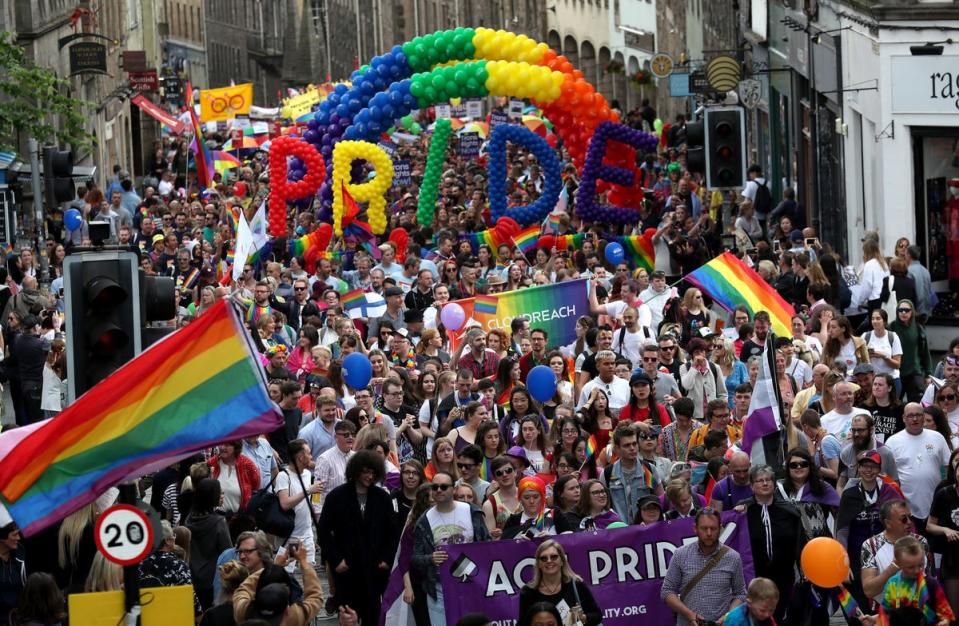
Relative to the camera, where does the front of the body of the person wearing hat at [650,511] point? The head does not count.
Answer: toward the camera

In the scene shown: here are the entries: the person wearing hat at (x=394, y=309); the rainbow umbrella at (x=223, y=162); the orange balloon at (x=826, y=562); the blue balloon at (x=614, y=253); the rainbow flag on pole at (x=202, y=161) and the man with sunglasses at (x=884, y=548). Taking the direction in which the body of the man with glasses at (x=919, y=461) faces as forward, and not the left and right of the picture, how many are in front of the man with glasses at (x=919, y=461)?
2

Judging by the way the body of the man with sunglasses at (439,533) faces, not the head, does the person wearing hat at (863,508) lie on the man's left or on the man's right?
on the man's left

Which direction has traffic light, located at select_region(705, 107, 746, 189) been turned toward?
toward the camera

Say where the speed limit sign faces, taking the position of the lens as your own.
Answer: facing the viewer

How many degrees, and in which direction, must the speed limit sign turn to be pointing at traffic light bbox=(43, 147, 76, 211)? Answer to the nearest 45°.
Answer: approximately 180°

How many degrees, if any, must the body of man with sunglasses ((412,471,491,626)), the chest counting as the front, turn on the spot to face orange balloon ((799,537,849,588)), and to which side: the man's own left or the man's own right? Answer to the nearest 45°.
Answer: approximately 45° to the man's own left

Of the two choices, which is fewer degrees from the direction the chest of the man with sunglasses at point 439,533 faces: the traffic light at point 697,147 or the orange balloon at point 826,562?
the orange balloon

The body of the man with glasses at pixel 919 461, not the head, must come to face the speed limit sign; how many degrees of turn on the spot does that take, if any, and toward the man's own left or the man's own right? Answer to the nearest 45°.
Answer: approximately 45° to the man's own right

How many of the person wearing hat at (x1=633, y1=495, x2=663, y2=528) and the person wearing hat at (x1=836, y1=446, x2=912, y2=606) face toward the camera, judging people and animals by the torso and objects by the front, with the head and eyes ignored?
2
